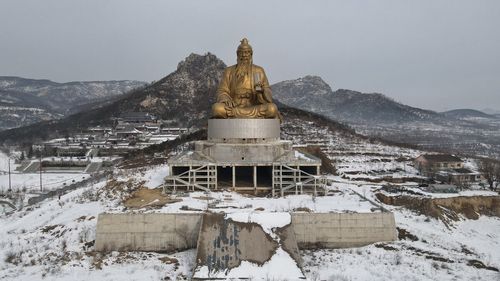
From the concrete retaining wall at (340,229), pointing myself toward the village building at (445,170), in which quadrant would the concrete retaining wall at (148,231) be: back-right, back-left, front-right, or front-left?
back-left

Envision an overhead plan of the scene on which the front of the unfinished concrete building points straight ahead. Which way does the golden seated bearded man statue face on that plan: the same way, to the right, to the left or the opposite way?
the same way

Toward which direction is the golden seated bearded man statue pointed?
toward the camera

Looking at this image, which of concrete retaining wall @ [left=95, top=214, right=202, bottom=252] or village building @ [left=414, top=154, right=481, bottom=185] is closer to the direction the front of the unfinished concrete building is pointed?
the concrete retaining wall

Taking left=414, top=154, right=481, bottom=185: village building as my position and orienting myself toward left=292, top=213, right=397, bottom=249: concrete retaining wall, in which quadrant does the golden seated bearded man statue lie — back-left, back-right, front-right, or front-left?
front-right

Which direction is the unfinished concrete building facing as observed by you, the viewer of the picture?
facing the viewer

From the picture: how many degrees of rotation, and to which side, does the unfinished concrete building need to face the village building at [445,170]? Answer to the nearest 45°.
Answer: approximately 135° to its left

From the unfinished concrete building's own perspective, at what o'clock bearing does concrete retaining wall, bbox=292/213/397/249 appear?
The concrete retaining wall is roughly at 11 o'clock from the unfinished concrete building.

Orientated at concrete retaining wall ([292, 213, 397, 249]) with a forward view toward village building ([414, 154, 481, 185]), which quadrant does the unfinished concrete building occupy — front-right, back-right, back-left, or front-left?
front-left

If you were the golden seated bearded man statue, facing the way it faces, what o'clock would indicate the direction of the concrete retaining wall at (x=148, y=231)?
The concrete retaining wall is roughly at 1 o'clock from the golden seated bearded man statue.

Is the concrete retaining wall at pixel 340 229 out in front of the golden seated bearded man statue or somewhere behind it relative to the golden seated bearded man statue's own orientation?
in front

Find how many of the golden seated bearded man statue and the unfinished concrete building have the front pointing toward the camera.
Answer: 2
